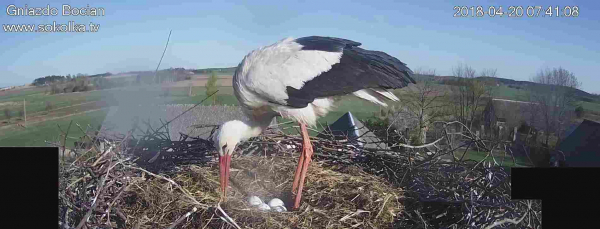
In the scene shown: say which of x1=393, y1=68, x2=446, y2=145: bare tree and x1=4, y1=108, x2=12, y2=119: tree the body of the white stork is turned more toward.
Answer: the tree

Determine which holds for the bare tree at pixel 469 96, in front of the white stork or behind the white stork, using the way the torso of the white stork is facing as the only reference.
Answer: behind

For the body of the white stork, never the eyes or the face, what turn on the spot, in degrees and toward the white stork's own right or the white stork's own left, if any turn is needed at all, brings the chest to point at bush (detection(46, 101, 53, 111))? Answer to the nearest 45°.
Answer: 0° — it already faces it

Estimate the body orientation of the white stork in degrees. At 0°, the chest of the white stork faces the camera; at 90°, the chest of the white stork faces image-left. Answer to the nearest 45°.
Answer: approximately 90°

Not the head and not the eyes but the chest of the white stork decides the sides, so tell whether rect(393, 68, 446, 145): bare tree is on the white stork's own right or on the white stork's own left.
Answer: on the white stork's own right

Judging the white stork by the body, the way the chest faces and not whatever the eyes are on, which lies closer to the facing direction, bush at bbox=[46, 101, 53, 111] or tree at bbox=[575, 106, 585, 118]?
the bush
